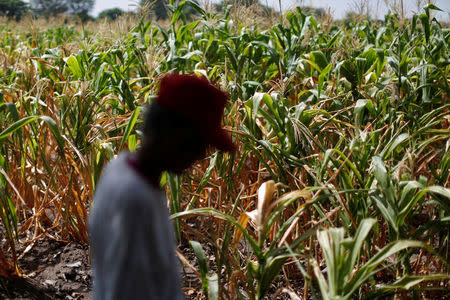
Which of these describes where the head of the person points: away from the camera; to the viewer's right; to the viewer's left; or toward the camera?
to the viewer's right

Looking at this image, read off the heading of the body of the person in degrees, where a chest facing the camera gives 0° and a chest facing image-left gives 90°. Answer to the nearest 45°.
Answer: approximately 270°
